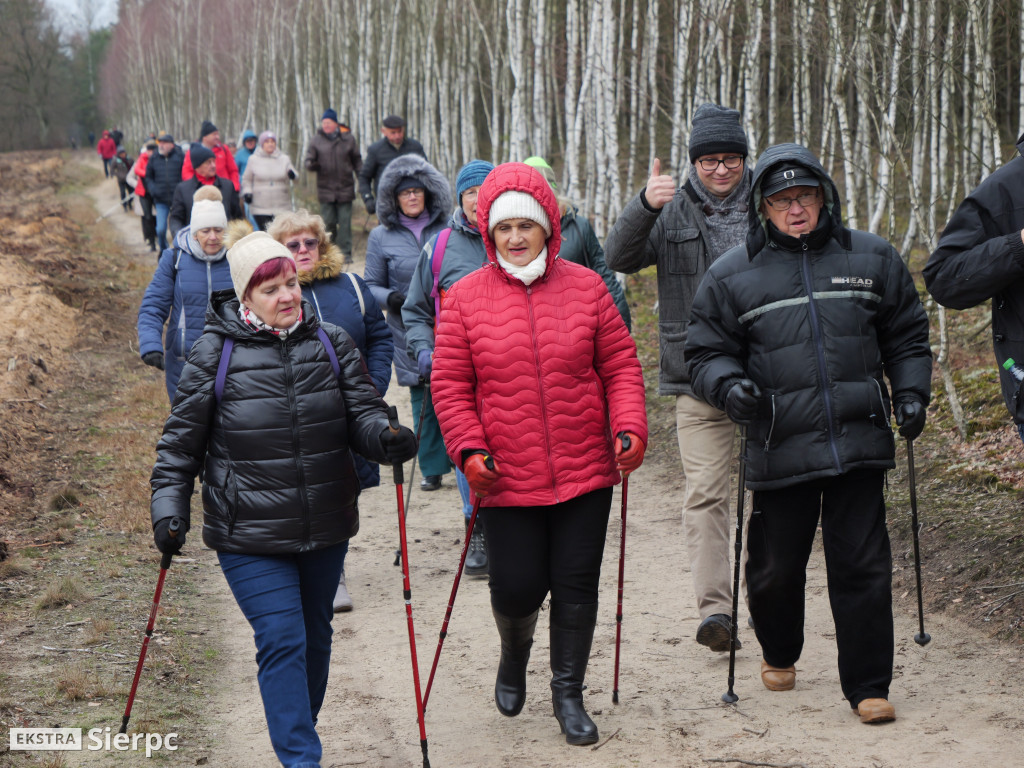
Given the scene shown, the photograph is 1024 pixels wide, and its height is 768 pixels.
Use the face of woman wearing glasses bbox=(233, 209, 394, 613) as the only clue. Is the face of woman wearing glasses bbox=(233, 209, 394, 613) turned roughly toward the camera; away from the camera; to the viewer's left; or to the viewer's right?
toward the camera

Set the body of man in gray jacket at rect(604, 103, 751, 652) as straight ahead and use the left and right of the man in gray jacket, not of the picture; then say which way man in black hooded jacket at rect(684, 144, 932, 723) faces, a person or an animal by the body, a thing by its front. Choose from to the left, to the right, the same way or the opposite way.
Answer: the same way

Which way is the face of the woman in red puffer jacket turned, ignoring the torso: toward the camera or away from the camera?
toward the camera

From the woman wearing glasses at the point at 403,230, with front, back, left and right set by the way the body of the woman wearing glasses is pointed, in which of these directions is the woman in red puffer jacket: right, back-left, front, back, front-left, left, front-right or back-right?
front

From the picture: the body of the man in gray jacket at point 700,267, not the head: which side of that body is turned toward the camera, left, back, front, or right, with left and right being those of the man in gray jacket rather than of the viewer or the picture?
front

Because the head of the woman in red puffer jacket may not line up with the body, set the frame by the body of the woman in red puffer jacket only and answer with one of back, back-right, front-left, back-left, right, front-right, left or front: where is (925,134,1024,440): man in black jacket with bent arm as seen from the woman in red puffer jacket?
left

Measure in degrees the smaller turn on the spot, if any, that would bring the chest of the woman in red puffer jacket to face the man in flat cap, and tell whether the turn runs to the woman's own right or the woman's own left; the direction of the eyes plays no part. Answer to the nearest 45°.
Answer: approximately 180°

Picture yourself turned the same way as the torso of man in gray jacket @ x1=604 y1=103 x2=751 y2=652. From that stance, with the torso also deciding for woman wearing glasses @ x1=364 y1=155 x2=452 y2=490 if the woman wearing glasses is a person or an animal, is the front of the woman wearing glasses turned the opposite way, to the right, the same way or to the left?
the same way

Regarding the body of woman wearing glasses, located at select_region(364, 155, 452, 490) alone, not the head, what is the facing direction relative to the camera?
toward the camera

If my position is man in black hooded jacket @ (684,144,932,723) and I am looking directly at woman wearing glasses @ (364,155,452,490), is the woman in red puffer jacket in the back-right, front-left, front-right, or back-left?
front-left

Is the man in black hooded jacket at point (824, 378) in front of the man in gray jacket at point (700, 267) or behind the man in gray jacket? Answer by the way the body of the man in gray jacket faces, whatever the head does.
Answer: in front

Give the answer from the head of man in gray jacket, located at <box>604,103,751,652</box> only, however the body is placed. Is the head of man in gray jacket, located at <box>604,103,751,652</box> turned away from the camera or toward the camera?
toward the camera

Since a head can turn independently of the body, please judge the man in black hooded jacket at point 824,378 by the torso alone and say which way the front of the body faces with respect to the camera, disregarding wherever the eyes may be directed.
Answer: toward the camera

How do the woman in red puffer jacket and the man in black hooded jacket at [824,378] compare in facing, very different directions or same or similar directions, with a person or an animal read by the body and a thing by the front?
same or similar directions

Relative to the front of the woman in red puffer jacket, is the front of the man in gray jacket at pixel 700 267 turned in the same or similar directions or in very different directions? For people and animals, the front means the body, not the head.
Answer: same or similar directions

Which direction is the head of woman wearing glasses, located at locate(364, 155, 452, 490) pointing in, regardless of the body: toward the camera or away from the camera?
toward the camera
